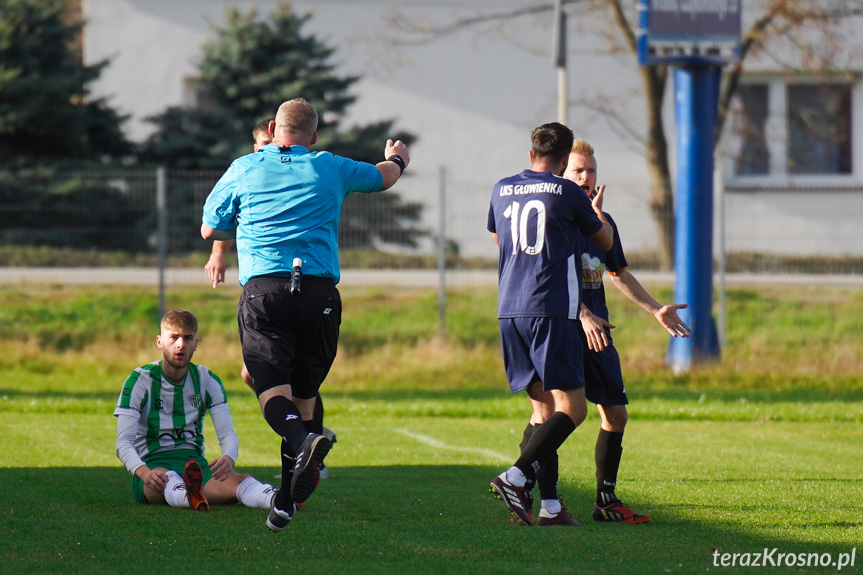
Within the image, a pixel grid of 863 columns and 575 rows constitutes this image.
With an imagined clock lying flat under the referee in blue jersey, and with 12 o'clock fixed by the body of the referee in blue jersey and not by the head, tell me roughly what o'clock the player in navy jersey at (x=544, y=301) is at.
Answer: The player in navy jersey is roughly at 3 o'clock from the referee in blue jersey.

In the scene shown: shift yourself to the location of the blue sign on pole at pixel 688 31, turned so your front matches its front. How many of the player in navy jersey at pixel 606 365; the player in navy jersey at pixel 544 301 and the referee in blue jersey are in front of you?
3

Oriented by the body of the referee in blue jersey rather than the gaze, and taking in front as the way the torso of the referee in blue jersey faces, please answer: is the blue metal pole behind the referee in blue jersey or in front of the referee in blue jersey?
in front

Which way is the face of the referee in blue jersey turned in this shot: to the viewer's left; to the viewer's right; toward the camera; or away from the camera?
away from the camera

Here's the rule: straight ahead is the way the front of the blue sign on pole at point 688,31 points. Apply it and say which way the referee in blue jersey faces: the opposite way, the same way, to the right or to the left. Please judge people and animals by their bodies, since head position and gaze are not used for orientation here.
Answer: the opposite way

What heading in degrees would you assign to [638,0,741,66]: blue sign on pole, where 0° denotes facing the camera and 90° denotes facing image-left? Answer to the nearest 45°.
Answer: approximately 0°

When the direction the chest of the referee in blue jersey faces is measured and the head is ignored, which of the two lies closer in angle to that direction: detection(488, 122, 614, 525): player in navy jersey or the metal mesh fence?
the metal mesh fence

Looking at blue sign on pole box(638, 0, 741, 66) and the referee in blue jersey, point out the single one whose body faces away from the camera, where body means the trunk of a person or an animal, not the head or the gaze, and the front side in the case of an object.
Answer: the referee in blue jersey

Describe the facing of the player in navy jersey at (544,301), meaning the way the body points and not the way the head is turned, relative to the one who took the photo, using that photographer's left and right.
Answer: facing away from the viewer and to the right of the viewer

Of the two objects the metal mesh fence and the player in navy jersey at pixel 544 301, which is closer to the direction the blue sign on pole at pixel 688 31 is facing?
the player in navy jersey

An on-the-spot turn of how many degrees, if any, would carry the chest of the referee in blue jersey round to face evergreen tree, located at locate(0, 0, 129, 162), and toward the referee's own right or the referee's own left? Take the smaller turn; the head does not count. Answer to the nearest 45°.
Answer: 0° — they already face it

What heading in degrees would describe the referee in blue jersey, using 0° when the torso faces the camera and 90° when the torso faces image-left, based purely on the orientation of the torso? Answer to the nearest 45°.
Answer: approximately 180°

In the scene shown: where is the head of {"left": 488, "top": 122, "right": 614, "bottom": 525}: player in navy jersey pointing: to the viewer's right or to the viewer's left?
to the viewer's right

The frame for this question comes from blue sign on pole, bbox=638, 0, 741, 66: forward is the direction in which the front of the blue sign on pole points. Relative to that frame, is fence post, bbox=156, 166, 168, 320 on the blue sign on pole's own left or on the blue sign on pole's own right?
on the blue sign on pole's own right

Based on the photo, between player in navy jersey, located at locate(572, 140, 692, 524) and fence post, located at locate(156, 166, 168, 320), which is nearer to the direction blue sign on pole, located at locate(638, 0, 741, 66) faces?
the player in navy jersey

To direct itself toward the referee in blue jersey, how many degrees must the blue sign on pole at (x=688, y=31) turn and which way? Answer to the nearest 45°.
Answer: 0° — it already faces them

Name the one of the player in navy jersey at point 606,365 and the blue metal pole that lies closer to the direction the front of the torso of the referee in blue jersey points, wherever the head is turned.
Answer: the blue metal pole

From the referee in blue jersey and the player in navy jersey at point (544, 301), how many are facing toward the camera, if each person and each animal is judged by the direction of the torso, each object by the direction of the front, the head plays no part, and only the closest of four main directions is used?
0
